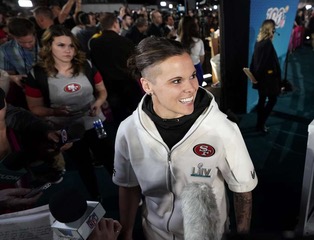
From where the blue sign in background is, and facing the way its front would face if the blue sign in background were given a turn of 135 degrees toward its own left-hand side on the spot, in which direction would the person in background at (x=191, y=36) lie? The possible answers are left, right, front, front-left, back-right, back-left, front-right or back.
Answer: back

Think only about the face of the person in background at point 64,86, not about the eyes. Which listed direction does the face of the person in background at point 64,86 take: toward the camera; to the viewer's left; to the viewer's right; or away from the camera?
toward the camera

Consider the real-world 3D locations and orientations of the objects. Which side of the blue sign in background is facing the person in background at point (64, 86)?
front

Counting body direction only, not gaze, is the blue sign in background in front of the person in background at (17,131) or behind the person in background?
in front

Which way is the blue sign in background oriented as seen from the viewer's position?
toward the camera

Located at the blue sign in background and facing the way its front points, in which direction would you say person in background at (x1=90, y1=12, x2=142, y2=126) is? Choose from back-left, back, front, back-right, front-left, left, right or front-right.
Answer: front-right

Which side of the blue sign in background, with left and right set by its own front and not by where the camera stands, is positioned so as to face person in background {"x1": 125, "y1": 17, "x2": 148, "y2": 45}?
right

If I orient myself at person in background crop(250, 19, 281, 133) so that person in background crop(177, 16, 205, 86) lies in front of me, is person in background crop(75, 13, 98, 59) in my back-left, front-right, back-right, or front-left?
front-left

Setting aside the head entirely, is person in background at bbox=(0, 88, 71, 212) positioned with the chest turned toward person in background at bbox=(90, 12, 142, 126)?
no

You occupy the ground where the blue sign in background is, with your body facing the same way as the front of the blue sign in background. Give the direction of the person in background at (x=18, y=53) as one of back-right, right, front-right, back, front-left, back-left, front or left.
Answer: front-right
